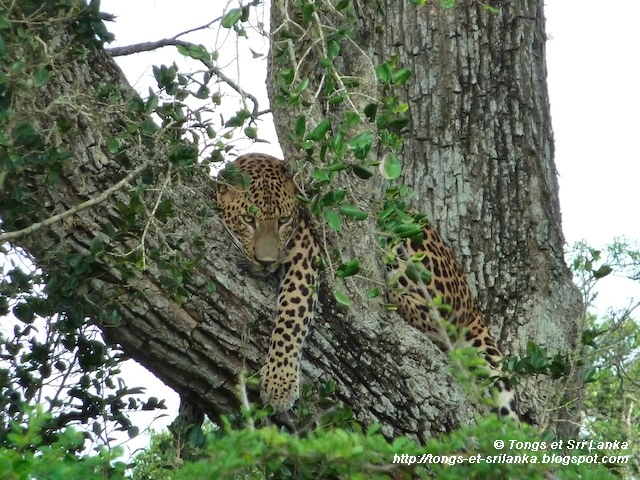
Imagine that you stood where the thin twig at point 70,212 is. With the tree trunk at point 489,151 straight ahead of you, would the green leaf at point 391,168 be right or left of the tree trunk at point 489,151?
right

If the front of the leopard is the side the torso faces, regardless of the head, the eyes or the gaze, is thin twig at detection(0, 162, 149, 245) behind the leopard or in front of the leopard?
in front

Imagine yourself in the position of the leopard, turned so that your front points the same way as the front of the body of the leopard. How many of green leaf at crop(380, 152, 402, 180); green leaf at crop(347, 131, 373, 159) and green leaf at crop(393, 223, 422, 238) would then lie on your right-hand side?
0

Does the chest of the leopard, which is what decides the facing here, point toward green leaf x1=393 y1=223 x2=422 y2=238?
no

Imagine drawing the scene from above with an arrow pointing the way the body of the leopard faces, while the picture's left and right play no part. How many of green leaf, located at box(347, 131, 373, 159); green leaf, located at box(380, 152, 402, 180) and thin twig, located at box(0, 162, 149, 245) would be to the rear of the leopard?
0

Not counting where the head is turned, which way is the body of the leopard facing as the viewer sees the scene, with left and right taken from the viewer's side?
facing the viewer and to the left of the viewer

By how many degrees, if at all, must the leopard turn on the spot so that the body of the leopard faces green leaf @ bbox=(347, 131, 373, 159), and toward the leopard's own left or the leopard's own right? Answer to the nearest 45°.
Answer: approximately 45° to the leopard's own left

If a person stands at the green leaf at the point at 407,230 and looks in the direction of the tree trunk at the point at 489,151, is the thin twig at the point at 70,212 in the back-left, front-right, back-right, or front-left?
back-left
